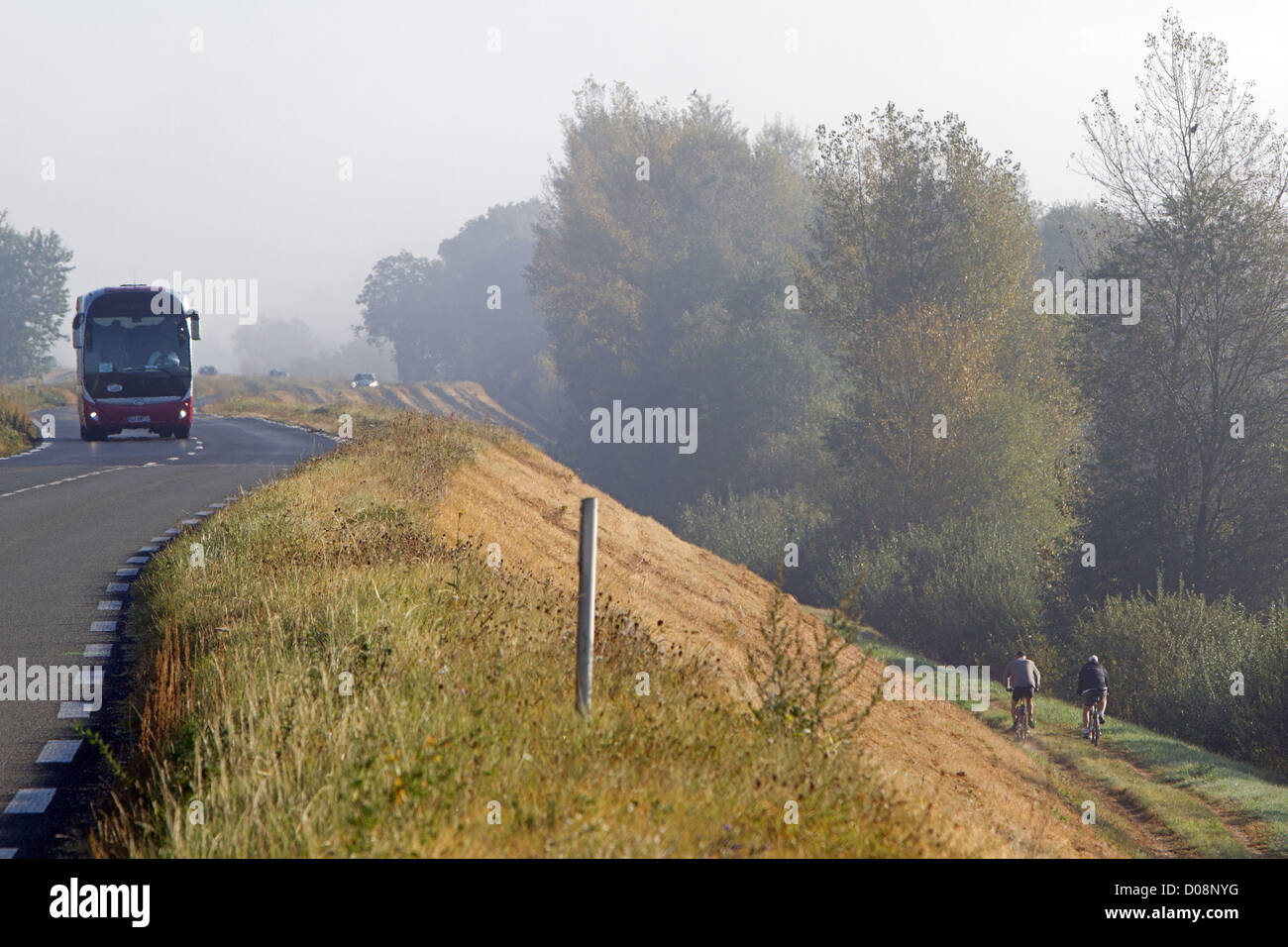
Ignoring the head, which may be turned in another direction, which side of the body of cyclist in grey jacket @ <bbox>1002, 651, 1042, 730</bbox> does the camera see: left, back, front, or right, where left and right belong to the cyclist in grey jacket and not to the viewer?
back

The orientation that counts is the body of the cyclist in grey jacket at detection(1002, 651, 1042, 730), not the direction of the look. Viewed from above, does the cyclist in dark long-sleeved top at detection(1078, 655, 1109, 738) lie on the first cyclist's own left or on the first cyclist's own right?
on the first cyclist's own right

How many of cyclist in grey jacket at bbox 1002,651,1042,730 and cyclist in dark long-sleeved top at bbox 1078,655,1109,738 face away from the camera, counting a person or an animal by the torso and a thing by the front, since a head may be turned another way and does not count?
2

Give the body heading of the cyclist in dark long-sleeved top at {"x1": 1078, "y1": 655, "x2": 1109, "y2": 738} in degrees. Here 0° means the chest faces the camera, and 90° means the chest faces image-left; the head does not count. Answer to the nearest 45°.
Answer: approximately 180°

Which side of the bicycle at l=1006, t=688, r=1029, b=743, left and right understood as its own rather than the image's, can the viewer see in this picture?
back

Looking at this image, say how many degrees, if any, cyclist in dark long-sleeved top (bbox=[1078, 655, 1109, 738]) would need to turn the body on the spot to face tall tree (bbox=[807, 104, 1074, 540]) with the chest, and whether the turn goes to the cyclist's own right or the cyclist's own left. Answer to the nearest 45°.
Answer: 0° — they already face it
